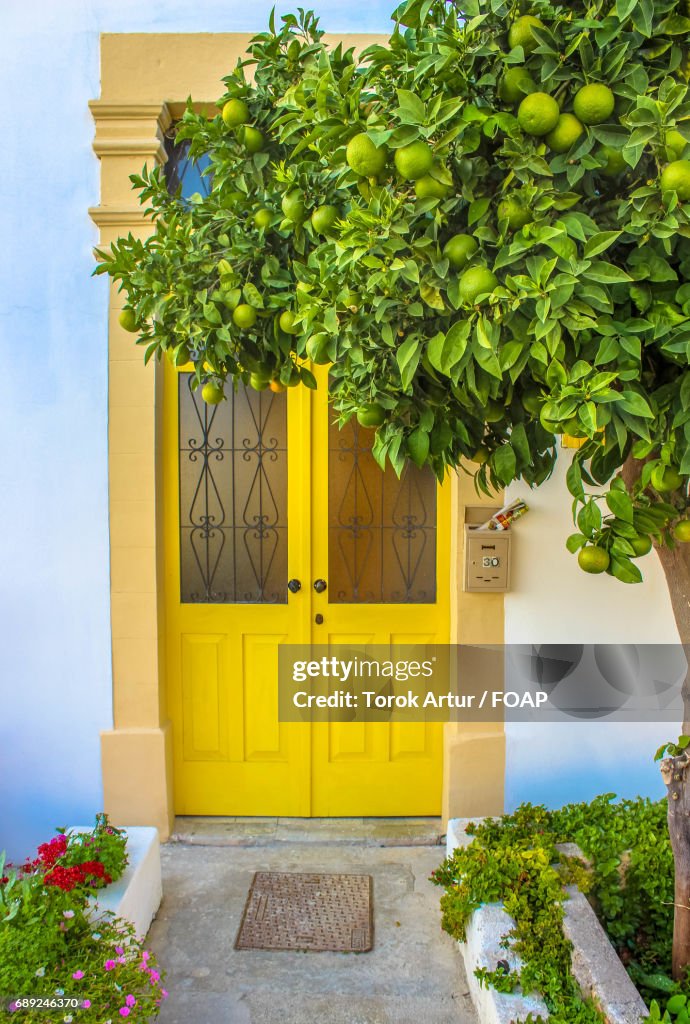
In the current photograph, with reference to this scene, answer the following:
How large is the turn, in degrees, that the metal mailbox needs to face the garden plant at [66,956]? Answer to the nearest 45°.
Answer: approximately 45° to its right

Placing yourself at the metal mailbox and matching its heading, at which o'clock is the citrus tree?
The citrus tree is roughly at 12 o'clock from the metal mailbox.

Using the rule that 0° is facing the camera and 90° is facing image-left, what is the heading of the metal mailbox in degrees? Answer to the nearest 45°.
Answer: approximately 0°

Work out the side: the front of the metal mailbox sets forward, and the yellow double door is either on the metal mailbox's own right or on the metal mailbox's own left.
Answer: on the metal mailbox's own right

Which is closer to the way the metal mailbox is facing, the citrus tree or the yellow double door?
the citrus tree
